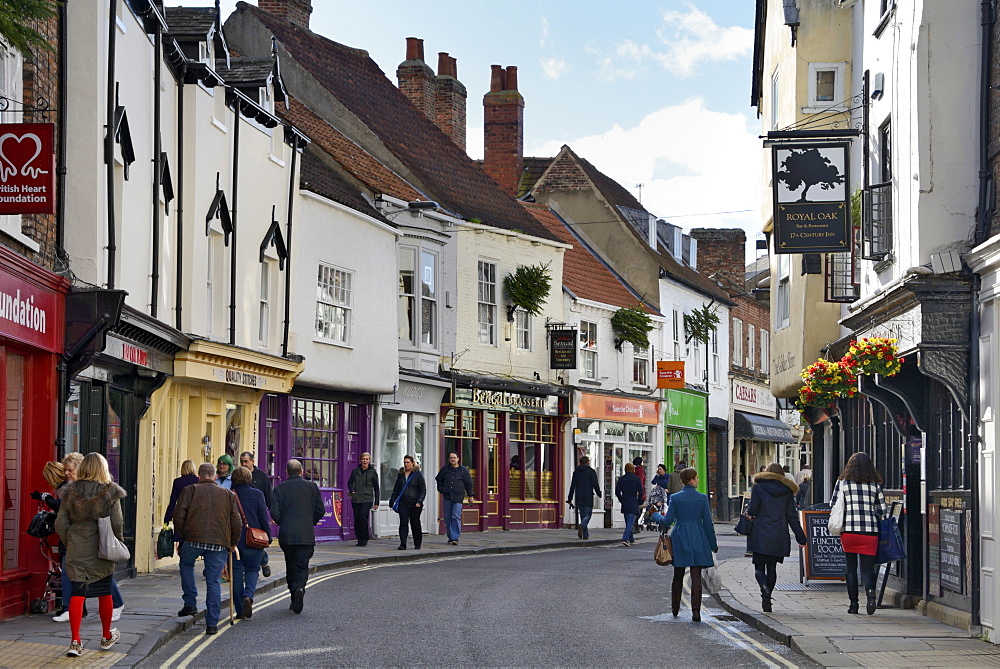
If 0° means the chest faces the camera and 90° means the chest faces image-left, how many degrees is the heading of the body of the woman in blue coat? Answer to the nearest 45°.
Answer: approximately 180°

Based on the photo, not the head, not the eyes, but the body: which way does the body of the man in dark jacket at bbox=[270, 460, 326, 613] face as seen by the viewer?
away from the camera

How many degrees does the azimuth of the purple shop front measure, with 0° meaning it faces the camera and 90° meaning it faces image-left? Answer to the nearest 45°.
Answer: approximately 315°

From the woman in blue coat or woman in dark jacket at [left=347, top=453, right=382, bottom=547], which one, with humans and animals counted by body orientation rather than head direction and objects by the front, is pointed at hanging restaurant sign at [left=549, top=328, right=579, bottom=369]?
the woman in blue coat

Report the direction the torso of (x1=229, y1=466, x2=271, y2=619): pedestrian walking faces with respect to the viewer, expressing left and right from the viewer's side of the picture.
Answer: facing away from the viewer

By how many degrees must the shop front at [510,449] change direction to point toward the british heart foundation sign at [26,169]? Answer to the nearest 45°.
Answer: approximately 45° to its right

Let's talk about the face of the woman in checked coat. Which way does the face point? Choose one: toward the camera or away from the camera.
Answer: away from the camera

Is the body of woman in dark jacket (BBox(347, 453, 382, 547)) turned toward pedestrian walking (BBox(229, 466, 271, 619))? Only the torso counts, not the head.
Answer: yes

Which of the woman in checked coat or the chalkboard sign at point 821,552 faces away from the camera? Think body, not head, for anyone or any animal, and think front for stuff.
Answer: the woman in checked coat

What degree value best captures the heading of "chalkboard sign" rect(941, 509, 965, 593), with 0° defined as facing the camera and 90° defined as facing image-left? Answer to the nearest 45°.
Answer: approximately 45°

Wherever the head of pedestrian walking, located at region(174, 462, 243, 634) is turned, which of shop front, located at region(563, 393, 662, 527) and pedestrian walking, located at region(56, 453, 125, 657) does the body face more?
the shop front

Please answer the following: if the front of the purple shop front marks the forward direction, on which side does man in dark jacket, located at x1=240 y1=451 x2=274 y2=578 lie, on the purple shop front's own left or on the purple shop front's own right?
on the purple shop front's own right
